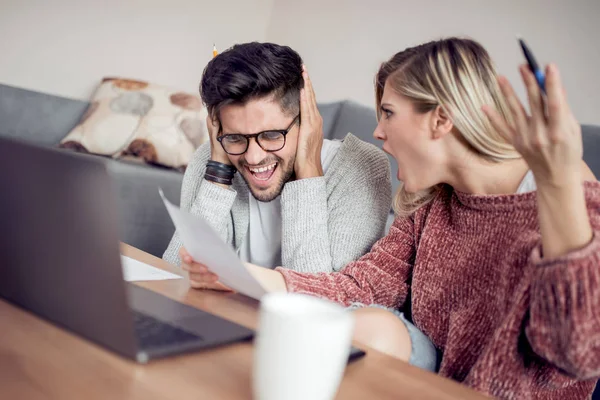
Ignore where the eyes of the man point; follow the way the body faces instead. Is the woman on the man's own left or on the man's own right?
on the man's own left

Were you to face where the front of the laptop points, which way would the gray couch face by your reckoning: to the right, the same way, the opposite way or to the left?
the opposite way

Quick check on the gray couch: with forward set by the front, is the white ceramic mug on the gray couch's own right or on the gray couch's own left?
on the gray couch's own left

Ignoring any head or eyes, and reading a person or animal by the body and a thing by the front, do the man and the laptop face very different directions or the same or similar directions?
very different directions

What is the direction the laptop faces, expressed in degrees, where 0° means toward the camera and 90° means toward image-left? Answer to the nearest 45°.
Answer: approximately 225°

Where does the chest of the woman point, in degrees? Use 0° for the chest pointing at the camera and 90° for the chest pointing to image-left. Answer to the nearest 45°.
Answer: approximately 45°
